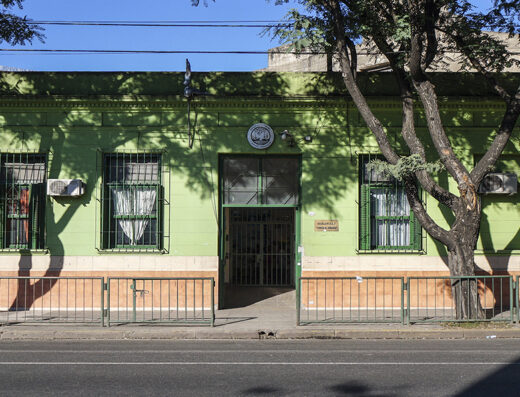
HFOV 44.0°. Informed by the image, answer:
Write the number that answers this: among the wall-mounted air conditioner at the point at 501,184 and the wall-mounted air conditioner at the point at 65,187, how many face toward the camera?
2

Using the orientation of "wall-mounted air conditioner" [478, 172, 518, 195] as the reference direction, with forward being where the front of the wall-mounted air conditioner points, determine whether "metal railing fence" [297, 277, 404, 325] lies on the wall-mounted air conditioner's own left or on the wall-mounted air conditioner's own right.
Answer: on the wall-mounted air conditioner's own right

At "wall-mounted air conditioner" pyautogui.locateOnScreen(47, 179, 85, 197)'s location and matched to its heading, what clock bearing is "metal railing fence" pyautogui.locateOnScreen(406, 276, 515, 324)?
The metal railing fence is roughly at 10 o'clock from the wall-mounted air conditioner.

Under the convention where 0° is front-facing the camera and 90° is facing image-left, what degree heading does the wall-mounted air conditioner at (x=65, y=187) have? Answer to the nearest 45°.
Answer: approximately 0°

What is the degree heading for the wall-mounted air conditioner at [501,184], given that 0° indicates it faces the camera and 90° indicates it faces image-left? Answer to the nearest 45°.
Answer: approximately 0°

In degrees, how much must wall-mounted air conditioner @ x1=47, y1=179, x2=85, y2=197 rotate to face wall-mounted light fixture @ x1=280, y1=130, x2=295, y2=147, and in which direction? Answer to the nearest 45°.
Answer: approximately 90° to its left
